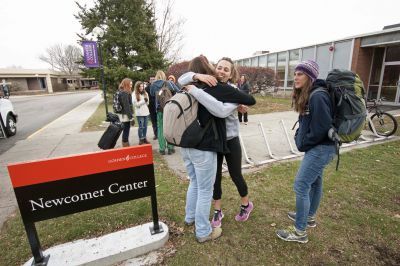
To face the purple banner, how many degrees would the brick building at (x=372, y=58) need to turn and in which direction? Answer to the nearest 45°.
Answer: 0° — it already faces it

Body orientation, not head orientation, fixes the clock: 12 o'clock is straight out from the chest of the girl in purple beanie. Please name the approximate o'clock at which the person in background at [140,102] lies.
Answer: The person in background is roughly at 1 o'clock from the girl in purple beanie.

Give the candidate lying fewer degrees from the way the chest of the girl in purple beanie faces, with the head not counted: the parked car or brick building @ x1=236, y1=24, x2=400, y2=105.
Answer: the parked car

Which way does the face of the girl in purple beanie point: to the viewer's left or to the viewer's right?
to the viewer's left

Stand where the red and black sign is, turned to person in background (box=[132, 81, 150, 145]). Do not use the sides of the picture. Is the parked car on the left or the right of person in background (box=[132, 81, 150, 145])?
left

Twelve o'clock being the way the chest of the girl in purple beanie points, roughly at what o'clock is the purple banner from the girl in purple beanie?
The purple banner is roughly at 1 o'clock from the girl in purple beanie.

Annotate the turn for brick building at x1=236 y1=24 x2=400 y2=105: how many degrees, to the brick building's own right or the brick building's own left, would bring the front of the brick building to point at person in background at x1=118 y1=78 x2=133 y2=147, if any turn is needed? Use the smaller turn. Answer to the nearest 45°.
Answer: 0° — it already faces them

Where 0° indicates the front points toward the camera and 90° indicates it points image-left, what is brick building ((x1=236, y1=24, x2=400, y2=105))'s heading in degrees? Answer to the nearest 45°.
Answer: approximately 45°

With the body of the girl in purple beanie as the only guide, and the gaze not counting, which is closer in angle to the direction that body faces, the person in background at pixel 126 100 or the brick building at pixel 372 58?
the person in background

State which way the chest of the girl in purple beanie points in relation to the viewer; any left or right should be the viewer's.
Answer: facing to the left of the viewer

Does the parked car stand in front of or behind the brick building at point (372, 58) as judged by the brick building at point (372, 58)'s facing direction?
in front

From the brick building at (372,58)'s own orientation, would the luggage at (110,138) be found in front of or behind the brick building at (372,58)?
in front
